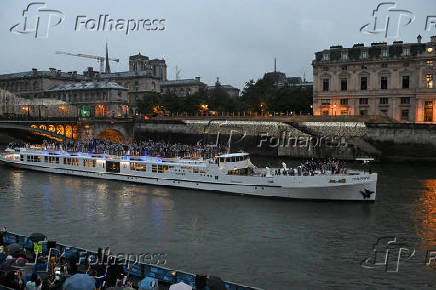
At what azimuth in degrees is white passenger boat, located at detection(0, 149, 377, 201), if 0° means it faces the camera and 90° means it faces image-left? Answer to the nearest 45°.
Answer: approximately 315°
